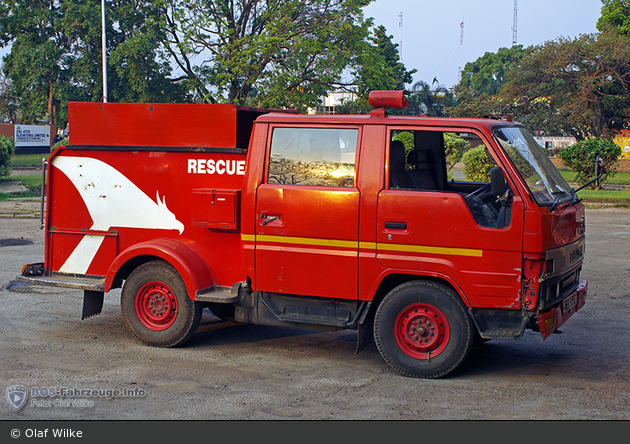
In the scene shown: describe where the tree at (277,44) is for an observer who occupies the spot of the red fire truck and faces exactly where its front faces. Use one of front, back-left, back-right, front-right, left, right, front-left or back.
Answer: back-left

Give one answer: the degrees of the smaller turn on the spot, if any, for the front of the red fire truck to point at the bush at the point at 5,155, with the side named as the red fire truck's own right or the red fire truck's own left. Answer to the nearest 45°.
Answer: approximately 180°

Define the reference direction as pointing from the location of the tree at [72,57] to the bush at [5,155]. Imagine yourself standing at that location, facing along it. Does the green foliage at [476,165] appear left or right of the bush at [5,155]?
left

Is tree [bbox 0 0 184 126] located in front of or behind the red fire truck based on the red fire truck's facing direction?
behind

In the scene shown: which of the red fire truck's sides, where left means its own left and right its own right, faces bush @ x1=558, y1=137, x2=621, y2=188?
left

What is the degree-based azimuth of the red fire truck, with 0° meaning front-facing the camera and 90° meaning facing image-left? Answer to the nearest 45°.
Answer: approximately 315°

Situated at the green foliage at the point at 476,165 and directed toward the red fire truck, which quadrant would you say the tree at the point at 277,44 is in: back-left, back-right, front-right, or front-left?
back-right

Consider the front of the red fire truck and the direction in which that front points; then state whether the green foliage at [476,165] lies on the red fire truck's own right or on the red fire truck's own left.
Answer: on the red fire truck's own left
